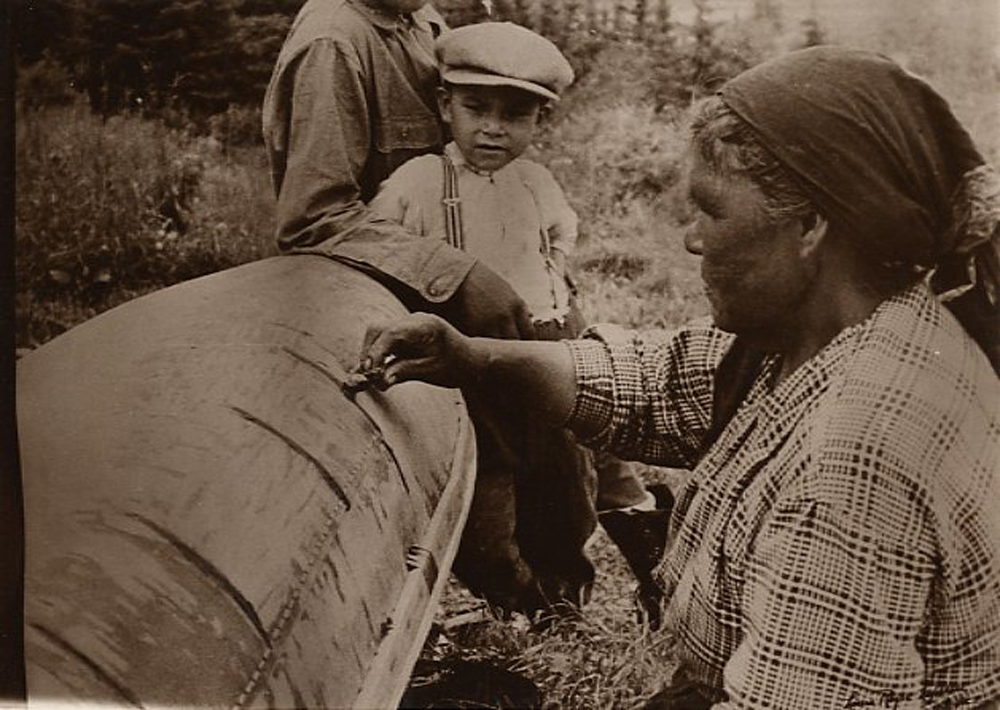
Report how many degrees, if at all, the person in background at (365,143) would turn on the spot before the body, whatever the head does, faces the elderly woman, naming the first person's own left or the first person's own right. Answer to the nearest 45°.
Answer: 0° — they already face them

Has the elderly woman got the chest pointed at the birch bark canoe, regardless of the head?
yes

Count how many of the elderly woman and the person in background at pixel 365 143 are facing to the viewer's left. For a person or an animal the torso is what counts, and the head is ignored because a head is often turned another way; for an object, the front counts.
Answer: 1

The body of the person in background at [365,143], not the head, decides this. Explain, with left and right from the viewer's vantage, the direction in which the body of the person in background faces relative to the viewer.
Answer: facing the viewer and to the right of the viewer

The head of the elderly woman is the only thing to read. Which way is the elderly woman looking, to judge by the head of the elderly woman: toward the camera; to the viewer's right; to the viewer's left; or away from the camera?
to the viewer's left

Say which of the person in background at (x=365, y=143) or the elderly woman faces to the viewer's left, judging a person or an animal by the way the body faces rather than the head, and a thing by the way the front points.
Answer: the elderly woman

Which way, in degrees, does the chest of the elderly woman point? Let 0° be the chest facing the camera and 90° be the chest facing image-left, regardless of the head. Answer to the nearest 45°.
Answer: approximately 90°

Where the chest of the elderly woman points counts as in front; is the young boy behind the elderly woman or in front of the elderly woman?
in front
